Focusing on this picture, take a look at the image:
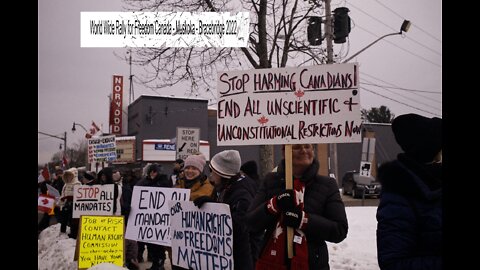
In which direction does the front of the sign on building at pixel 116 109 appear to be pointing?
toward the camera

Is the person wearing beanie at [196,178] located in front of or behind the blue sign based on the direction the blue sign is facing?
in front

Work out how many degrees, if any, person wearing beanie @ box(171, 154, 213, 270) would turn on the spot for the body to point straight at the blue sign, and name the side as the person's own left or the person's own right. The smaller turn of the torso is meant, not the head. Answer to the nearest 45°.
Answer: approximately 135° to the person's own right

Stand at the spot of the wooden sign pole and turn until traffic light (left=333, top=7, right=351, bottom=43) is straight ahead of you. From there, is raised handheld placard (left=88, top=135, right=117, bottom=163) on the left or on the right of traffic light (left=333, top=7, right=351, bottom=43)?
left

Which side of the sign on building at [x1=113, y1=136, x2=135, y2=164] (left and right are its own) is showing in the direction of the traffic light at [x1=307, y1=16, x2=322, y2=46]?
front

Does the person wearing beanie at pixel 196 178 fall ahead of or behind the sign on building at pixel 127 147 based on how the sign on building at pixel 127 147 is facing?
ahead

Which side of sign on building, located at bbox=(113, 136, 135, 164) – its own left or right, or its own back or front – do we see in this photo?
front

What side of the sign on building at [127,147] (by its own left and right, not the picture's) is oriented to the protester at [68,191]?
front

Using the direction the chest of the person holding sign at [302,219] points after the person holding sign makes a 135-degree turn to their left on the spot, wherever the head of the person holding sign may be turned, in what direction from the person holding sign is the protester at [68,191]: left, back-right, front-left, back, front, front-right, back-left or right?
left
